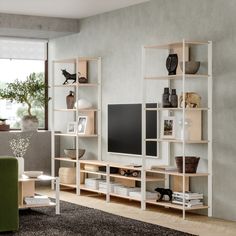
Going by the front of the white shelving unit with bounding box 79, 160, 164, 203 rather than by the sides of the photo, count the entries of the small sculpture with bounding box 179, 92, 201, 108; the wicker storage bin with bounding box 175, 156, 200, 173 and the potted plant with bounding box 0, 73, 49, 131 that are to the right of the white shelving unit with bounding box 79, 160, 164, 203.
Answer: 1

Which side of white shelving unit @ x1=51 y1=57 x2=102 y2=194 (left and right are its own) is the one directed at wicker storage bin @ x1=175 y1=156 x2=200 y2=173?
left

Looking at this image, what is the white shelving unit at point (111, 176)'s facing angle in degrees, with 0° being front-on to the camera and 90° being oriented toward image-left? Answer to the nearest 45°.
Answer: approximately 45°

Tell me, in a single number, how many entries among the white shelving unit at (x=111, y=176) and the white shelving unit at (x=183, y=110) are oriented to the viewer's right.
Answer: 0

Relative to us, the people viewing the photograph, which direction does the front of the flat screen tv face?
facing the viewer and to the left of the viewer

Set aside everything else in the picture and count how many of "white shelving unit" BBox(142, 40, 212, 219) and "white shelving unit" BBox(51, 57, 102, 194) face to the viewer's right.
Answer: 0

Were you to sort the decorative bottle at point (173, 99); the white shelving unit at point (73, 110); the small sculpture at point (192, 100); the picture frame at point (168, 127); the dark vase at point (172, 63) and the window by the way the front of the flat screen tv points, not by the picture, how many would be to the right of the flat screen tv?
2

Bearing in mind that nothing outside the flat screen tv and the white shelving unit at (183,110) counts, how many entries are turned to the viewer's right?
0

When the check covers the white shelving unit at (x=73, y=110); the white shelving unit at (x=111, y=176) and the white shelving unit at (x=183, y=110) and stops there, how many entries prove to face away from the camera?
0
